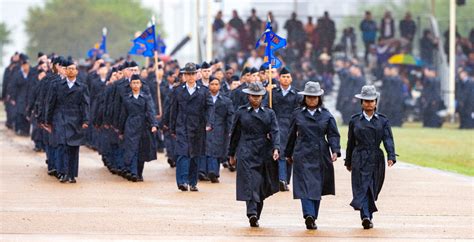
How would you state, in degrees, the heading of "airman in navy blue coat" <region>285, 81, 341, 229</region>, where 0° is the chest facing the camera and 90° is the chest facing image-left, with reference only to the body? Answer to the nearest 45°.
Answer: approximately 0°

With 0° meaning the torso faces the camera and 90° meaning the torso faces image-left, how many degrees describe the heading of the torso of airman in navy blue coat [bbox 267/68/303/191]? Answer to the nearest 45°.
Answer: approximately 0°

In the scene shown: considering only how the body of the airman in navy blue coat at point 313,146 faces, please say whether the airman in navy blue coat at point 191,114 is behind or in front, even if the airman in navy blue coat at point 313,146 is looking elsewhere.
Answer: behind

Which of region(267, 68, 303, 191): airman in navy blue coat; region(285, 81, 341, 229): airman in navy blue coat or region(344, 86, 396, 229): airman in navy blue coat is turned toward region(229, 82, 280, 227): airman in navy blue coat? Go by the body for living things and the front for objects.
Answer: region(267, 68, 303, 191): airman in navy blue coat

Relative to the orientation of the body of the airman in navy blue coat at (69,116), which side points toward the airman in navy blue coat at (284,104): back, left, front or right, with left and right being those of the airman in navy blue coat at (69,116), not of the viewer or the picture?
left

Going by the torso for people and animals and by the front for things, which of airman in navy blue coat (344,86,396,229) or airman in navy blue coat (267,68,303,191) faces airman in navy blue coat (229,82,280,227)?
airman in navy blue coat (267,68,303,191)

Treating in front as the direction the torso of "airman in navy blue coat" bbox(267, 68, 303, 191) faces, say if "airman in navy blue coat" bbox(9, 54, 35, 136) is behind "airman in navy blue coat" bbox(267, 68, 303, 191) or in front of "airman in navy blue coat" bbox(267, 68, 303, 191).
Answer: behind
